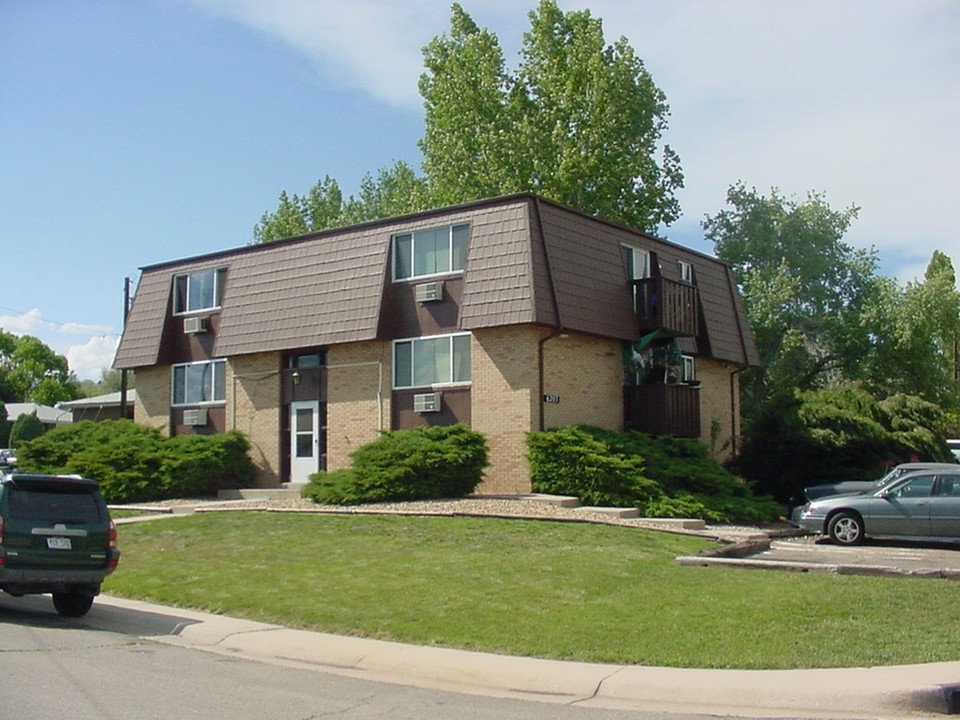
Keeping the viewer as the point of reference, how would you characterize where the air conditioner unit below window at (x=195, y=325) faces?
facing the viewer and to the left of the viewer

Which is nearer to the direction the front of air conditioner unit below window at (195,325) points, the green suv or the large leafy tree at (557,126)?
the green suv

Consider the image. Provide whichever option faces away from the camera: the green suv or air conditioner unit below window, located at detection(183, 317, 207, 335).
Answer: the green suv

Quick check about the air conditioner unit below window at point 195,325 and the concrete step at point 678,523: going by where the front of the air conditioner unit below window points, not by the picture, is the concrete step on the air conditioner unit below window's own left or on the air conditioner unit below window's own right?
on the air conditioner unit below window's own left

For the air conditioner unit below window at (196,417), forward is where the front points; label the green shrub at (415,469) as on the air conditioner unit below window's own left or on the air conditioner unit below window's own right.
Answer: on the air conditioner unit below window's own left

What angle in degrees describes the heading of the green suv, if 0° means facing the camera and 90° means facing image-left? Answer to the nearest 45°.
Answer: approximately 180°

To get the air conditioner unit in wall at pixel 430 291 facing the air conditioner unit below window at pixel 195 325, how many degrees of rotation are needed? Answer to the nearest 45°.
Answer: approximately 90° to its right

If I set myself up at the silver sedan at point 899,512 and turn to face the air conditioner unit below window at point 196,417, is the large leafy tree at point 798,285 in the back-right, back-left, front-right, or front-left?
front-right

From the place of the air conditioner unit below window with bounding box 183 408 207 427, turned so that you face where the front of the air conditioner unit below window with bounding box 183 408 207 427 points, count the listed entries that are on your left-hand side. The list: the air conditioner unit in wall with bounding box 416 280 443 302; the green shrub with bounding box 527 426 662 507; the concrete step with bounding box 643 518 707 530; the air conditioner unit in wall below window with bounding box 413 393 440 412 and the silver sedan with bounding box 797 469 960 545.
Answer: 5

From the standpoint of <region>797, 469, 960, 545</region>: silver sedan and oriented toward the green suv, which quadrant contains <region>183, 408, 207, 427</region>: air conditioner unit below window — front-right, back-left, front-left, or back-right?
front-right

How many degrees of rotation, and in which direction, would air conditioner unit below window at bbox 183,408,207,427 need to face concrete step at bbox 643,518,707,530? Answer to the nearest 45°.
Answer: approximately 90° to its left
